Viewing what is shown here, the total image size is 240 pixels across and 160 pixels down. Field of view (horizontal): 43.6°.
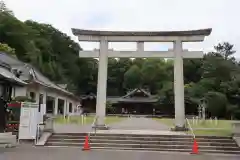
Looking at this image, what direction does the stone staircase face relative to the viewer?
toward the camera
